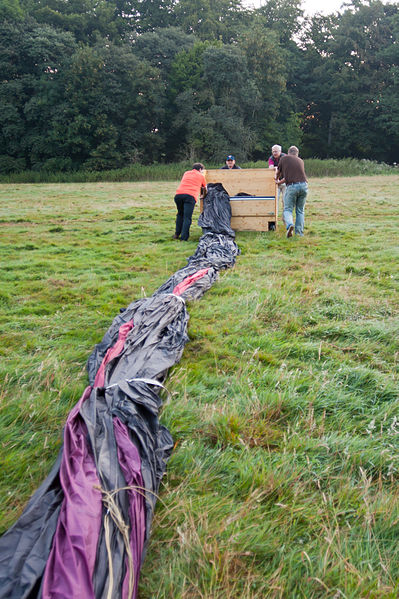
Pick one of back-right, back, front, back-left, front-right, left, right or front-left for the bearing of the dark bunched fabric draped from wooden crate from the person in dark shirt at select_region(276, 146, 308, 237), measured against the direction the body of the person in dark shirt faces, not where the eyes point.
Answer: front-left

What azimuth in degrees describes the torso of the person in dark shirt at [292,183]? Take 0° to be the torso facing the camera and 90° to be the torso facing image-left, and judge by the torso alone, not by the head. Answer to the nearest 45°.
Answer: approximately 135°

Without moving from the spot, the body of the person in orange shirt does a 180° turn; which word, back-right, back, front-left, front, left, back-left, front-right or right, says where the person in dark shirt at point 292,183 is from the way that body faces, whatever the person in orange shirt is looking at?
back-left

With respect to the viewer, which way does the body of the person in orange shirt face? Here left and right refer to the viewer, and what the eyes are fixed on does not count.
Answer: facing away from the viewer and to the right of the viewer

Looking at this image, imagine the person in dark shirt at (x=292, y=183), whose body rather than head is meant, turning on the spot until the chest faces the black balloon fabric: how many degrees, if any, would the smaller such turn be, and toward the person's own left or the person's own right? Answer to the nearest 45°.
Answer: approximately 135° to the person's own left

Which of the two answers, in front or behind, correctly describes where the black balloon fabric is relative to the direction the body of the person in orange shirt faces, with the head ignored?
behind
